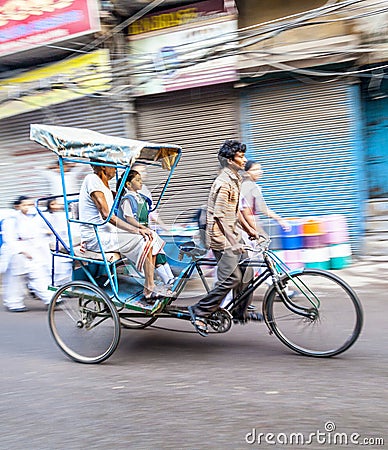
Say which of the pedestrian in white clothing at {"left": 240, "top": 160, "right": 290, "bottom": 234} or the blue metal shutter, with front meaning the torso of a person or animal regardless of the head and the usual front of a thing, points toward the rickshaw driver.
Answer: the blue metal shutter

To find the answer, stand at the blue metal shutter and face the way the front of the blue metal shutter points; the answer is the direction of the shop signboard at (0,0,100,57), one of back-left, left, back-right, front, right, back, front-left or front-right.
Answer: right

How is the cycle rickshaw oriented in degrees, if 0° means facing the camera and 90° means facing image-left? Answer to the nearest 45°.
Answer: approximately 270°

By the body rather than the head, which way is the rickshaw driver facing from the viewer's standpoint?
to the viewer's right

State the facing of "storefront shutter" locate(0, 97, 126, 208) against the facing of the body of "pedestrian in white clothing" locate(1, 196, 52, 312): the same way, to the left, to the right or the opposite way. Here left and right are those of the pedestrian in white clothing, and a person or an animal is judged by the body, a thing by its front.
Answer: to the right

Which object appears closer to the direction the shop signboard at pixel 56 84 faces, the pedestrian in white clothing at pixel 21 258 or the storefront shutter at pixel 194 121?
the pedestrian in white clothing

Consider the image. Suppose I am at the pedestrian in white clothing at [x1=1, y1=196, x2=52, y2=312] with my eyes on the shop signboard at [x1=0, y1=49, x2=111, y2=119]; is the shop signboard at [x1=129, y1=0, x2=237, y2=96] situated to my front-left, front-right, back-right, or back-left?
front-right

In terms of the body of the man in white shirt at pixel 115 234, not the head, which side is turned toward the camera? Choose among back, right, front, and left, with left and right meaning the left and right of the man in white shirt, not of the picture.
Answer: right

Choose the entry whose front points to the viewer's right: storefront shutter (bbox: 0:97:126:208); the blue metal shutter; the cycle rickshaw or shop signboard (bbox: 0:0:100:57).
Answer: the cycle rickshaw

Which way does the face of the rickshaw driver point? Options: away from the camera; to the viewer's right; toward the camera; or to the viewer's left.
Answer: to the viewer's right

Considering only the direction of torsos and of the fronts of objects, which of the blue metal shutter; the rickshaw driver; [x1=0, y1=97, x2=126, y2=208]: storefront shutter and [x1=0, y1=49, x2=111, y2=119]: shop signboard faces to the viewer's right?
the rickshaw driver

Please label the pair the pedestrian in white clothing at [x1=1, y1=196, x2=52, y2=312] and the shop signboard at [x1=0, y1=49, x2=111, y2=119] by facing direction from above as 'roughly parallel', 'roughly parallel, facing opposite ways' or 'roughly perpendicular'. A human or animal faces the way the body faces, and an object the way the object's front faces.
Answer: roughly perpendicular

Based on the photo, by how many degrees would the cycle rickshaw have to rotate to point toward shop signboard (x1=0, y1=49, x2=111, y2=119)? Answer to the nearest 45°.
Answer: approximately 90° to its left

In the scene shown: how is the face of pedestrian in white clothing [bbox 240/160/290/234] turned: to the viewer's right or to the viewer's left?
to the viewer's right

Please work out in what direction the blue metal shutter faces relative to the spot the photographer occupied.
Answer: facing the viewer

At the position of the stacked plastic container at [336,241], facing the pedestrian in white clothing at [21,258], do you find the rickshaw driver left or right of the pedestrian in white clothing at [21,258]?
left

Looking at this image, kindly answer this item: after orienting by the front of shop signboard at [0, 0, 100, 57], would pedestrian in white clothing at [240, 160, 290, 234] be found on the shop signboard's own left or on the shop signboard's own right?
on the shop signboard's own left
